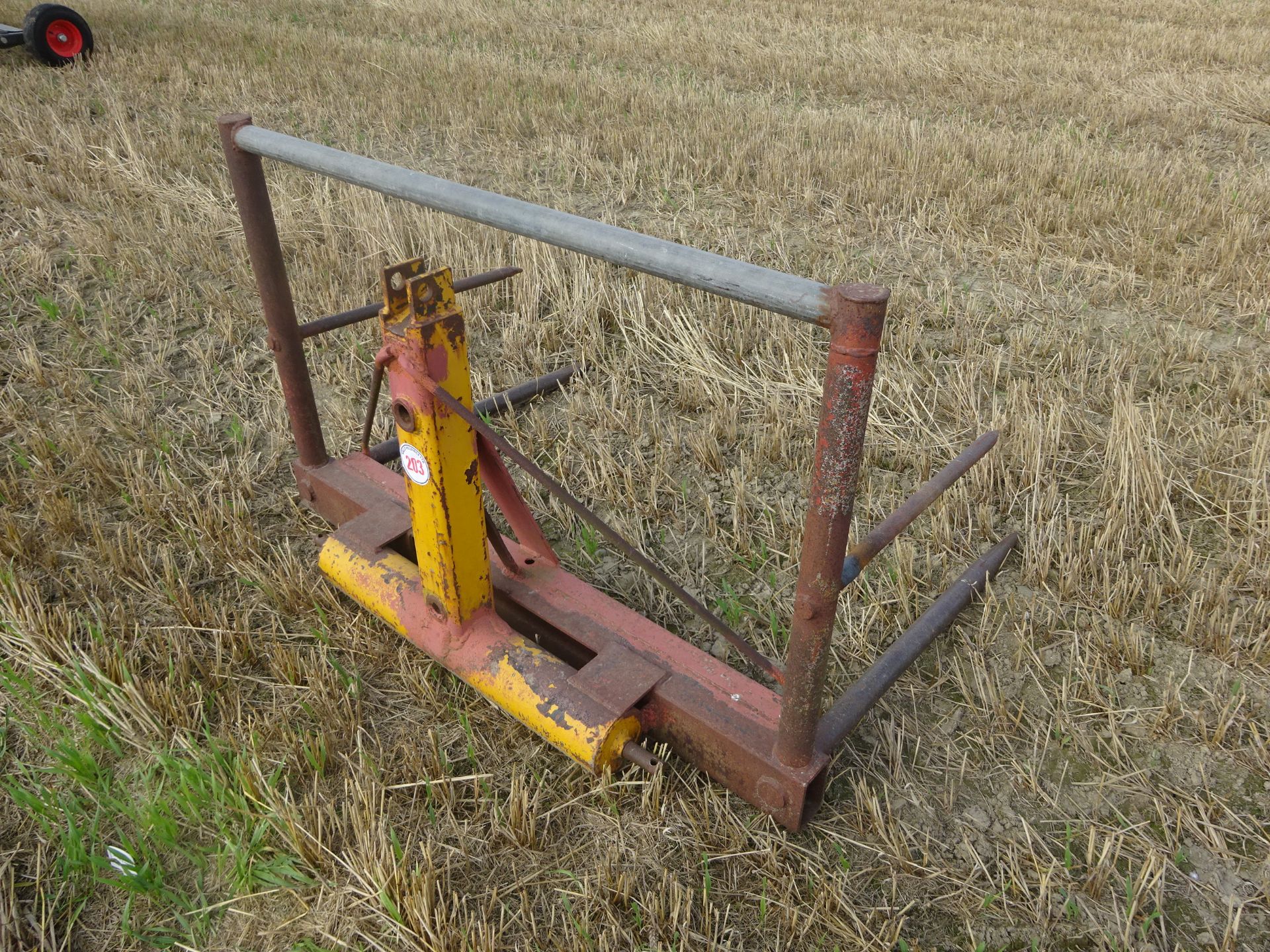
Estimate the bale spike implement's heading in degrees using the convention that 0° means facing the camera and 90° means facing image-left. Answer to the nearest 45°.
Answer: approximately 225°

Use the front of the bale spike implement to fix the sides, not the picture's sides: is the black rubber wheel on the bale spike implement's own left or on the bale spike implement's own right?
on the bale spike implement's own left
